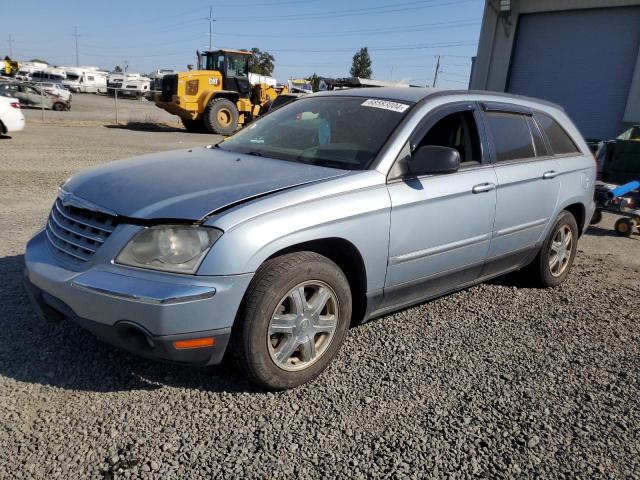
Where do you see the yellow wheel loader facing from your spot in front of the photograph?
facing away from the viewer and to the right of the viewer

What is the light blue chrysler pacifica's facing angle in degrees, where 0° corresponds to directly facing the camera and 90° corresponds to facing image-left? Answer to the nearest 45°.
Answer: approximately 45°

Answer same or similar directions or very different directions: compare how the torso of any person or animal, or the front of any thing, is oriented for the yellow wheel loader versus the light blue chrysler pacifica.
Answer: very different directions

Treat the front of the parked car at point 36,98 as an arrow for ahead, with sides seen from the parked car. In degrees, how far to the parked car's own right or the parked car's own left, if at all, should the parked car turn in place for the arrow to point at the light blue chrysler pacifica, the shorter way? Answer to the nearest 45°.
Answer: approximately 90° to the parked car's own right

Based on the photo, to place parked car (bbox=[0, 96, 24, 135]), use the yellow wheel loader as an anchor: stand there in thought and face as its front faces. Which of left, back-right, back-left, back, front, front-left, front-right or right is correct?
back

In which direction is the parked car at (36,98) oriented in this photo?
to the viewer's right

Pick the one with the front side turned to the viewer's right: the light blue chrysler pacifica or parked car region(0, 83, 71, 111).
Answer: the parked car

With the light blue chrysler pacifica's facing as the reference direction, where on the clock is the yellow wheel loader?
The yellow wheel loader is roughly at 4 o'clock from the light blue chrysler pacifica.

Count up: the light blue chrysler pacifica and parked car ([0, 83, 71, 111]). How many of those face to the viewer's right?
1
